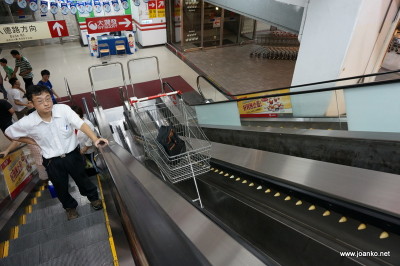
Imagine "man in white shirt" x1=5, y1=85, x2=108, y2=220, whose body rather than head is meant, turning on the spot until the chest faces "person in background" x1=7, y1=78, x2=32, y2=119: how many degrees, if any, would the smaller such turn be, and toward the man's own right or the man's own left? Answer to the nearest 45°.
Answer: approximately 180°

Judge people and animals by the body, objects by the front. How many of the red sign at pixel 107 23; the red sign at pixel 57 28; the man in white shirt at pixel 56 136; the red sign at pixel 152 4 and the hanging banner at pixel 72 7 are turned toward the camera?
5

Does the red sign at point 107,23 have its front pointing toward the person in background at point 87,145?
yes

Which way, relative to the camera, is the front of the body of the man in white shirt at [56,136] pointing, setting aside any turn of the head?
toward the camera

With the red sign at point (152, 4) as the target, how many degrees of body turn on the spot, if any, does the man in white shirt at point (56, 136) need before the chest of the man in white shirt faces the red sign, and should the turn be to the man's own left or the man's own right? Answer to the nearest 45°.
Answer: approximately 135° to the man's own left

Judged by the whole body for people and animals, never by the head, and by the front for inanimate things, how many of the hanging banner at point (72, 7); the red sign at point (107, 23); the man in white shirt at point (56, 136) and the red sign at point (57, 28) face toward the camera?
4

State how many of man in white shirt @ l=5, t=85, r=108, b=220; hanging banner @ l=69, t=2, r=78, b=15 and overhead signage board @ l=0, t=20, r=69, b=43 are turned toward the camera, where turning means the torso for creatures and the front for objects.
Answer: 3

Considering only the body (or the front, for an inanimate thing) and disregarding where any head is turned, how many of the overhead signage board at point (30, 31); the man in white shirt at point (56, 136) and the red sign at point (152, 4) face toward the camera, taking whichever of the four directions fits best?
3

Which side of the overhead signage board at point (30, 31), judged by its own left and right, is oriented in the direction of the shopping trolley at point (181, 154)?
front

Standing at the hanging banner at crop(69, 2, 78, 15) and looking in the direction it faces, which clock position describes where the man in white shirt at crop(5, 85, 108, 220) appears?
The man in white shirt is roughly at 12 o'clock from the hanging banner.

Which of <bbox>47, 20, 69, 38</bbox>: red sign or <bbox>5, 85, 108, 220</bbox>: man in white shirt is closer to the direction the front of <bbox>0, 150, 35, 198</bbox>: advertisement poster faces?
the man in white shirt

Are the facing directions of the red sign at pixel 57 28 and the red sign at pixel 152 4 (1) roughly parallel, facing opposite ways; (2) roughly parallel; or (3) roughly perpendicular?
roughly parallel

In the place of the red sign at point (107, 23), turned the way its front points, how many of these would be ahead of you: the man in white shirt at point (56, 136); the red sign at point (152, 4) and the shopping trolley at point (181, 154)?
2

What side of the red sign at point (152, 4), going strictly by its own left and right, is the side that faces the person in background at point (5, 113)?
front

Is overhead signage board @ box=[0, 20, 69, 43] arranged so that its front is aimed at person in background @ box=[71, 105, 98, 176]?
yes

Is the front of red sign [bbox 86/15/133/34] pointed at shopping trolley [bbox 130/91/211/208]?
yes

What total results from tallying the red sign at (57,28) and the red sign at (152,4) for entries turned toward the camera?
2

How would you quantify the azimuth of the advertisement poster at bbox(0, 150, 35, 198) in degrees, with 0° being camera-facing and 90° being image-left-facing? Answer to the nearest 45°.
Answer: approximately 315°

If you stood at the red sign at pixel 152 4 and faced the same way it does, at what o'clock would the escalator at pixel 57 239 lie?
The escalator is roughly at 12 o'clock from the red sign.

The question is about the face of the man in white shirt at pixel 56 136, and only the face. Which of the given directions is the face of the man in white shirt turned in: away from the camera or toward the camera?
toward the camera

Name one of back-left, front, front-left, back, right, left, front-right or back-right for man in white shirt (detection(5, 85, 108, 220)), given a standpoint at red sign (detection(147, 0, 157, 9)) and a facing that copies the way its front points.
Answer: front

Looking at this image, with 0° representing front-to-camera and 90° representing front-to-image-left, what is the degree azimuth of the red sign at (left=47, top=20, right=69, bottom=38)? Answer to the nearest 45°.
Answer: approximately 0°
